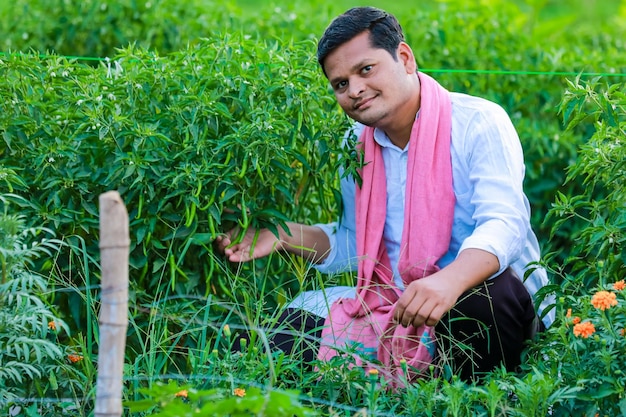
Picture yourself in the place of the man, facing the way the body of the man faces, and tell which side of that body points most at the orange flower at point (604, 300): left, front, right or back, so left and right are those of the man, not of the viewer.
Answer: left

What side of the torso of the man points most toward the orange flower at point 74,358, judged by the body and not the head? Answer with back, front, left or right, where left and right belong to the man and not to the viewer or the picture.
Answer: front

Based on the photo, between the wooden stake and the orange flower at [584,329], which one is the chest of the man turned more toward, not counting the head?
the wooden stake

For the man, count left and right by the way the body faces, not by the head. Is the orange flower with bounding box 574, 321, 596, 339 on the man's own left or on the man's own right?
on the man's own left

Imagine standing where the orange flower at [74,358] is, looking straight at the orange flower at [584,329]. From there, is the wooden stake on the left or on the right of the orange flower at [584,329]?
right

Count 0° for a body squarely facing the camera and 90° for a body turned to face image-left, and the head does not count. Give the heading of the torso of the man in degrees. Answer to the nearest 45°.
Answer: approximately 45°
